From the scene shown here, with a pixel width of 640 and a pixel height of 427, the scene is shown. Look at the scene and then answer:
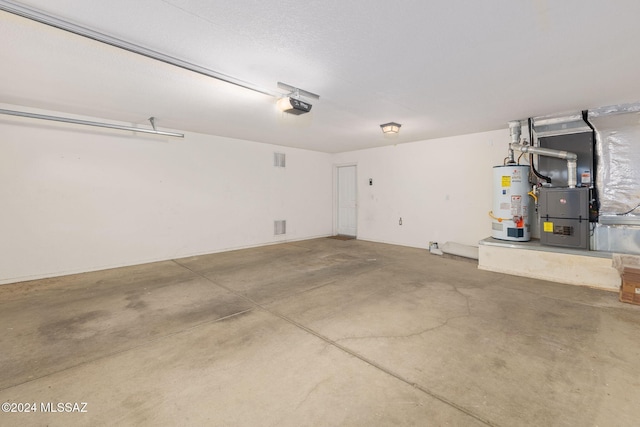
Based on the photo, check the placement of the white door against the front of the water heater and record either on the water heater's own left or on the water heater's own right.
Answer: on the water heater's own right

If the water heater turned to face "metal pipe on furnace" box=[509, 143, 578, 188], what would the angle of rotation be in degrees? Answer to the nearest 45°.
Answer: approximately 90° to its left

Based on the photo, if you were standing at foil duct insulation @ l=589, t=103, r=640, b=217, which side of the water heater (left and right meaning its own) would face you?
left

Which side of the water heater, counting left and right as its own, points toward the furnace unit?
left

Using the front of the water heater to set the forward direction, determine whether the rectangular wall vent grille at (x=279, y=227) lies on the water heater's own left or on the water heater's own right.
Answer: on the water heater's own right

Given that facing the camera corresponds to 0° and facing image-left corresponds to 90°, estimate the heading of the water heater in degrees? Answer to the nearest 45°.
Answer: approximately 0°

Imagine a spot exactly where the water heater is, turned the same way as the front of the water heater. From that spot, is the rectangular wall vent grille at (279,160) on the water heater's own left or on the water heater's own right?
on the water heater's own right
